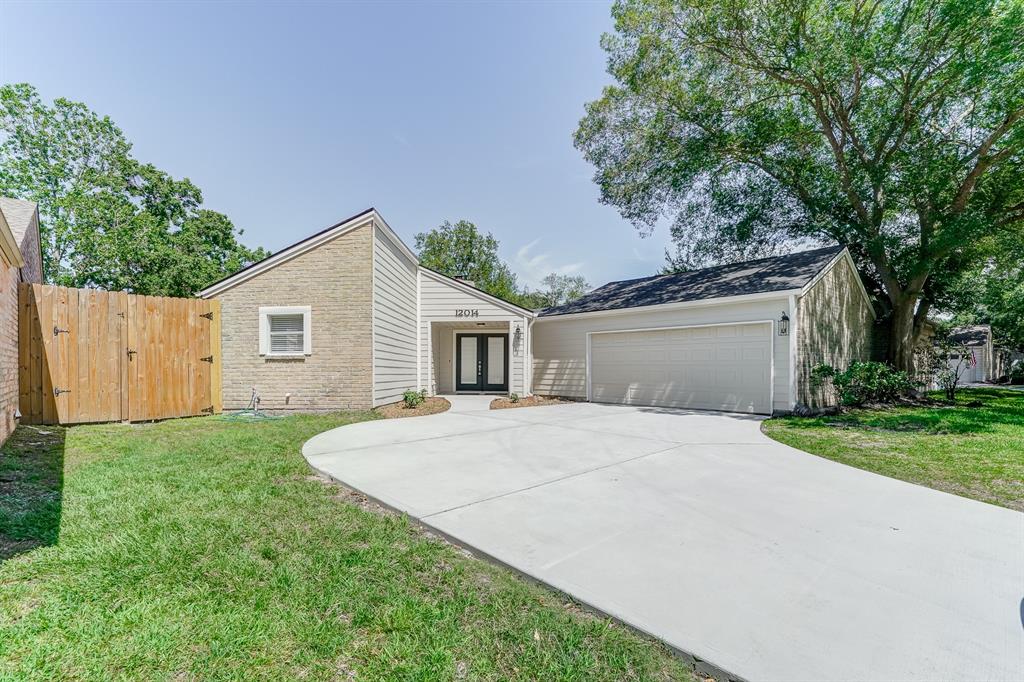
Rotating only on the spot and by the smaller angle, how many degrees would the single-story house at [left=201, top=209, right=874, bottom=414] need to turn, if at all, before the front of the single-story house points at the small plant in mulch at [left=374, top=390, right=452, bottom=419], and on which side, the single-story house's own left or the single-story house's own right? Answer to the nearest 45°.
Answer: approximately 90° to the single-story house's own right

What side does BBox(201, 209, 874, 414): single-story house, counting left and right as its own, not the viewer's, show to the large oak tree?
left

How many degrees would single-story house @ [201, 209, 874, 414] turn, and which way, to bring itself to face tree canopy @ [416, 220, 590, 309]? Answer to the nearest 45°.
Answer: approximately 180°

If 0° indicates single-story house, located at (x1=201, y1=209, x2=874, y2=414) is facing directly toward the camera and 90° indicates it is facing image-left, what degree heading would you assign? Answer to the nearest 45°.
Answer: approximately 0°

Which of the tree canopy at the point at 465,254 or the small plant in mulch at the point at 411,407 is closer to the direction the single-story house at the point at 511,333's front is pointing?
the small plant in mulch

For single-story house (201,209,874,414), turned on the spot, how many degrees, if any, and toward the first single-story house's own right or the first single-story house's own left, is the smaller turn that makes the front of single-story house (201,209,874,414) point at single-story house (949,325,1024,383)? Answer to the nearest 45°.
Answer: approximately 135° to the first single-story house's own left

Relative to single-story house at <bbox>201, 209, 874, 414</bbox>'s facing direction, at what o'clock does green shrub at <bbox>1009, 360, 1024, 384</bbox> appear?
The green shrub is roughly at 8 o'clock from the single-story house.

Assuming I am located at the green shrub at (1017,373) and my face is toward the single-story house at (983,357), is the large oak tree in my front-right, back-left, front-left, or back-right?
back-left

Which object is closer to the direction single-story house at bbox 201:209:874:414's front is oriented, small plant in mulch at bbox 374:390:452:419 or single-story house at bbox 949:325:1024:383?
the small plant in mulch
